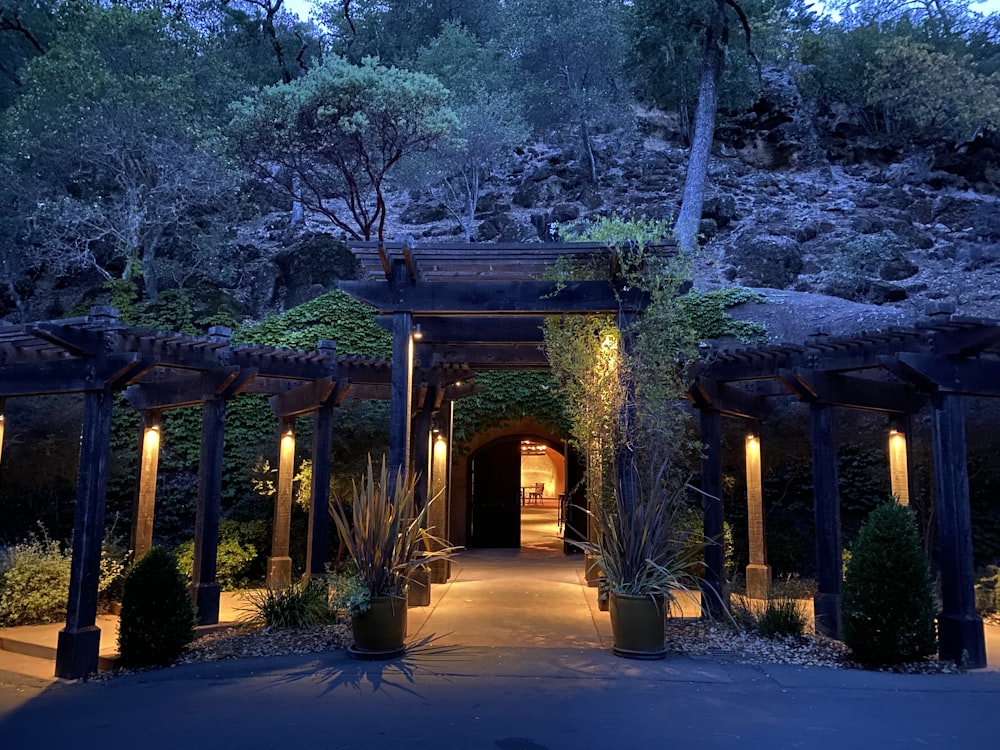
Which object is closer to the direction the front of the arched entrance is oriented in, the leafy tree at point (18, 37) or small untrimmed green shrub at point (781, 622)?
the small untrimmed green shrub

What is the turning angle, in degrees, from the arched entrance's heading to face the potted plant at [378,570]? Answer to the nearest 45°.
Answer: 0° — it already faces it

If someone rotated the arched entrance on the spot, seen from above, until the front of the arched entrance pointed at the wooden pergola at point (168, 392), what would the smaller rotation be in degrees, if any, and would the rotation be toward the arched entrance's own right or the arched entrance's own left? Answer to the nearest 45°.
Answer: approximately 45° to the arched entrance's own right

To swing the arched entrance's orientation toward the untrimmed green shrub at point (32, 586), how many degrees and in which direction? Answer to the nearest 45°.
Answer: approximately 45° to its right

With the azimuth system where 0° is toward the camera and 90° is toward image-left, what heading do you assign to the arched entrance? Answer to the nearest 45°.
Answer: approximately 0°

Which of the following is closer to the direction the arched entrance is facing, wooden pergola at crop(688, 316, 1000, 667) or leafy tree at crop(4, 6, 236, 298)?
the wooden pergola

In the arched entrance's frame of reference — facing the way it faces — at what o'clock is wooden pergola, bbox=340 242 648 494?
The wooden pergola is roughly at 12 o'clock from the arched entrance.

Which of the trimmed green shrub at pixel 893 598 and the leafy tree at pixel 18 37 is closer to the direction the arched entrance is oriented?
the trimmed green shrub

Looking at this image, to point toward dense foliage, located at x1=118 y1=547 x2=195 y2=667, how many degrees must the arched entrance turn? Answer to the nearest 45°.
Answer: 0° — it already faces it
